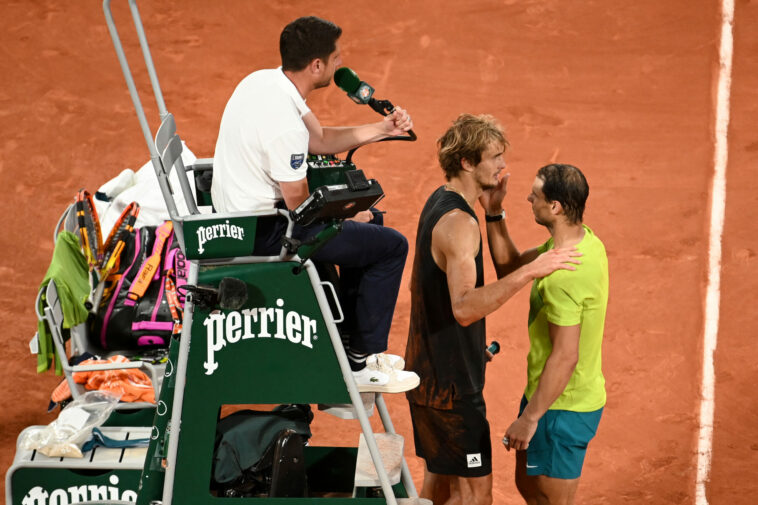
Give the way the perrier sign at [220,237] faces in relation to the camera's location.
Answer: facing the viewer

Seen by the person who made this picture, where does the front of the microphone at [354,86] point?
facing to the left of the viewer

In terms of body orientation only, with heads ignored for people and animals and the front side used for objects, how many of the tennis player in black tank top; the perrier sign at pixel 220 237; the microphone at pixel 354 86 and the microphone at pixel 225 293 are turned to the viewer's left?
1

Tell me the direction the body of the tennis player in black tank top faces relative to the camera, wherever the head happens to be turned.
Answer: to the viewer's right

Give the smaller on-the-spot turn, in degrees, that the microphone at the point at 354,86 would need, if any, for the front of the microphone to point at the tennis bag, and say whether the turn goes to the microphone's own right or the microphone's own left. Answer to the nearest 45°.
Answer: approximately 45° to the microphone's own right

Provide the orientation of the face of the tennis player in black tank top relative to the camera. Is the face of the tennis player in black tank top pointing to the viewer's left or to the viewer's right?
to the viewer's right

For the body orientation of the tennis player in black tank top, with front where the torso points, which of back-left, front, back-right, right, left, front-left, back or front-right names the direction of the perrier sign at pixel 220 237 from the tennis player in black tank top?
back-right

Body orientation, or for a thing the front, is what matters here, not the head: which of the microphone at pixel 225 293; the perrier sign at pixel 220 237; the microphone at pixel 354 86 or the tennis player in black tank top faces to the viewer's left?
the microphone at pixel 354 86

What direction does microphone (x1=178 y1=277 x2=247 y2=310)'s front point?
to the viewer's right

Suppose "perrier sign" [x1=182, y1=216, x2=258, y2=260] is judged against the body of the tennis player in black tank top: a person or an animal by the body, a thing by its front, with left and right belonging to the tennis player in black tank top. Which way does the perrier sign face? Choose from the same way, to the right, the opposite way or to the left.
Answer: to the right

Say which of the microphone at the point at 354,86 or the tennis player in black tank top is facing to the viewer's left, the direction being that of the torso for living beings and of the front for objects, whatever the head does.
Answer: the microphone
